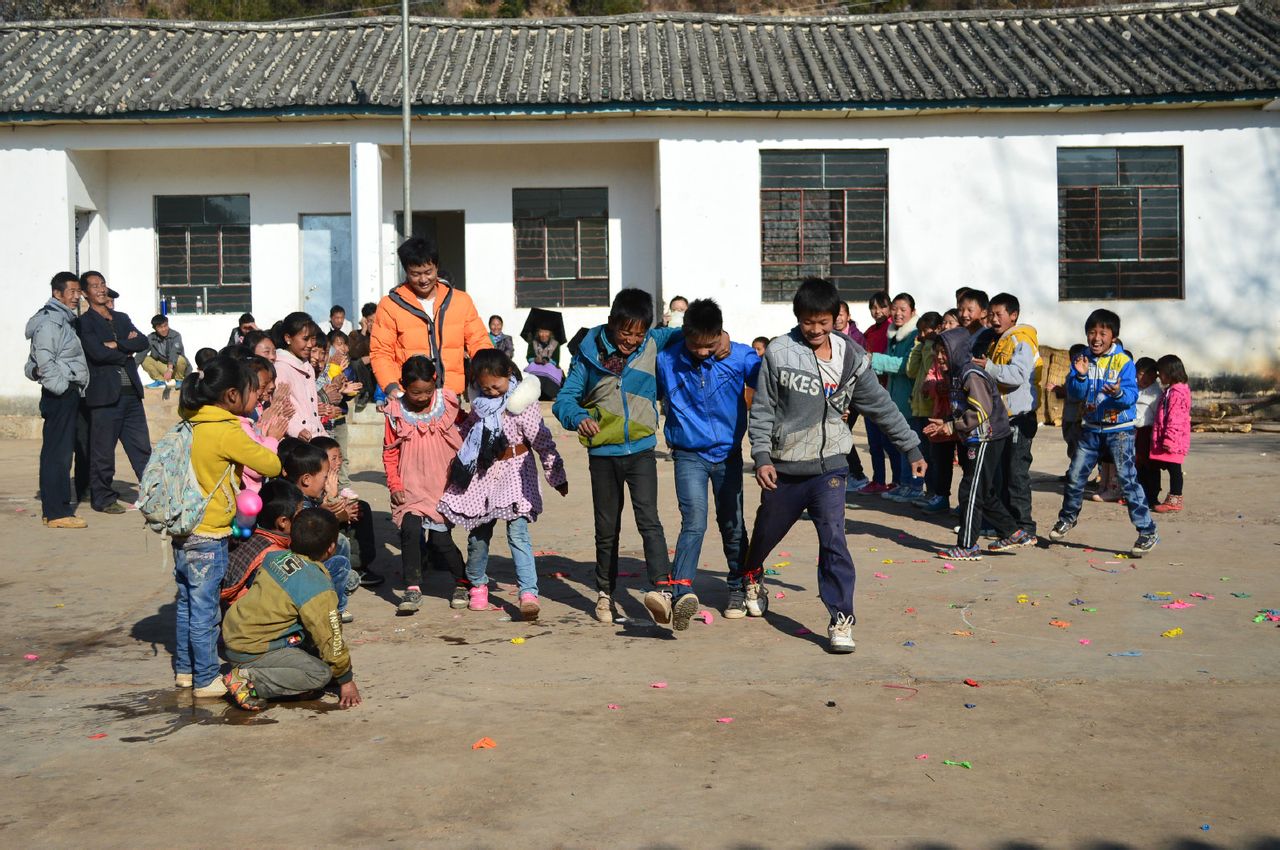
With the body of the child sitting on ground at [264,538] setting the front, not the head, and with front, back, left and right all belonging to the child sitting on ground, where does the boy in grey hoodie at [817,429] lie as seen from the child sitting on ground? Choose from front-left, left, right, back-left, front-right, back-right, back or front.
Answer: front-right

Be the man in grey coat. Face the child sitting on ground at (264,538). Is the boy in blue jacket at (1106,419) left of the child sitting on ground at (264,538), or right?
left

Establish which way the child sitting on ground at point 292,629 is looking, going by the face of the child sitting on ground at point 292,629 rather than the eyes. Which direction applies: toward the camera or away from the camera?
away from the camera

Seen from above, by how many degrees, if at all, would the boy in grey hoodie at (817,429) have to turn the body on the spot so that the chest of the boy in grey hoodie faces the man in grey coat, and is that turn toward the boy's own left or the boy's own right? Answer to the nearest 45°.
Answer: approximately 135° to the boy's own right

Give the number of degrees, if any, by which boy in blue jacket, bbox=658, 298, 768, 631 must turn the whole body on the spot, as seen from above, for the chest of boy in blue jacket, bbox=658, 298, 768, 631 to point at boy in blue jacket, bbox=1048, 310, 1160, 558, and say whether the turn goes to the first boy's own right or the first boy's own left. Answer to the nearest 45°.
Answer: approximately 135° to the first boy's own left

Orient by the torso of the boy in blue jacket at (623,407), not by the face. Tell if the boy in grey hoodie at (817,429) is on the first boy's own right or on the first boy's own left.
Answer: on the first boy's own left

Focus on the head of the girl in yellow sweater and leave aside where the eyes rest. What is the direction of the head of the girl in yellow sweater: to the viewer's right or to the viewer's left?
to the viewer's right

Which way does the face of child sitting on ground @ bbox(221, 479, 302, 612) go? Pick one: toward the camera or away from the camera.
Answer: away from the camera

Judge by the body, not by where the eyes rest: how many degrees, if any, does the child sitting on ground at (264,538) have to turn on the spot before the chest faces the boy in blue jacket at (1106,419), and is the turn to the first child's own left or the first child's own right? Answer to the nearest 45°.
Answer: approximately 45° to the first child's own right

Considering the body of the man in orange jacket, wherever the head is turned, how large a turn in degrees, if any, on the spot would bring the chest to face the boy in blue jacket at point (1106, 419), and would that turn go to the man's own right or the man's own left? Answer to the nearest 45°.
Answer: approximately 90° to the man's own left
